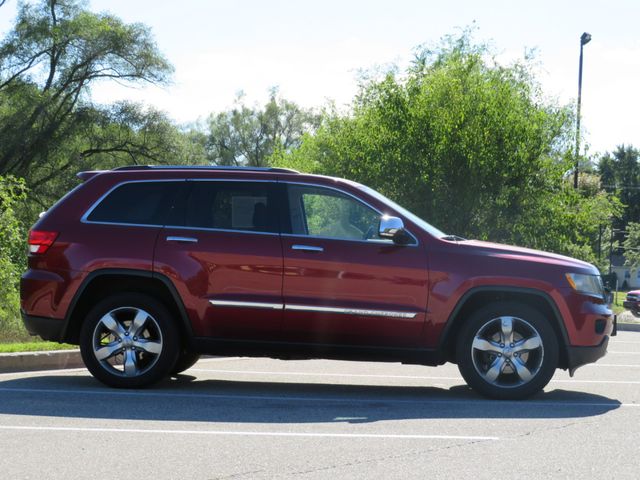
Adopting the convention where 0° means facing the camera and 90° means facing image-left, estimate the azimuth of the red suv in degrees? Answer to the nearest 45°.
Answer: approximately 270°

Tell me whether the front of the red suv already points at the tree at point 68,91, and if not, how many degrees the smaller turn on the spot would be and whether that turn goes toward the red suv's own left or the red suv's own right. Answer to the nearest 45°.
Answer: approximately 90° to the red suv's own left

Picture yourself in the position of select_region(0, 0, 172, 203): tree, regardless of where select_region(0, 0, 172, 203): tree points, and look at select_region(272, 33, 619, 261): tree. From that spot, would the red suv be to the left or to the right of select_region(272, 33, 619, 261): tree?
right

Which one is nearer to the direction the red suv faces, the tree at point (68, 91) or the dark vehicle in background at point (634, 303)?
the dark vehicle in background

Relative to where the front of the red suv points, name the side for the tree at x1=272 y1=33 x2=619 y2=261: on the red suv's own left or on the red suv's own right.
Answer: on the red suv's own left

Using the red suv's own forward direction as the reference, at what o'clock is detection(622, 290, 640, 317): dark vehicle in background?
The dark vehicle in background is roughly at 10 o'clock from the red suv.

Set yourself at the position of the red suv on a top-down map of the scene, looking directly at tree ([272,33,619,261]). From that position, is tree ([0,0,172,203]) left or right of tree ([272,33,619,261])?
left
